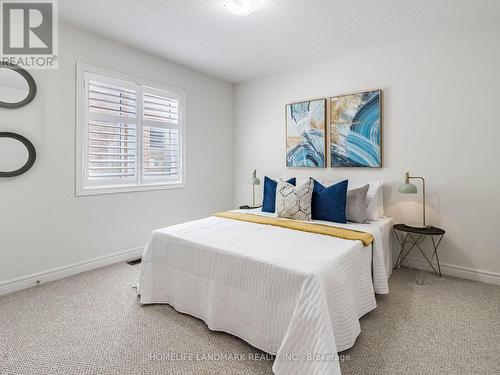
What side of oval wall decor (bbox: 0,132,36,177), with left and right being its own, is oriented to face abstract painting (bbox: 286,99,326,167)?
left

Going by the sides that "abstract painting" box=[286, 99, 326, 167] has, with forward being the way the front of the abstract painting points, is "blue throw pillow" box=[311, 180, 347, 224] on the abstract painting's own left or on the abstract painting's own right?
on the abstract painting's own left

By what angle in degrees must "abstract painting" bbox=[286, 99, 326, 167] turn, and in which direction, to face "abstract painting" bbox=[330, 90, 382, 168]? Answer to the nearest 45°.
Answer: approximately 90° to its left

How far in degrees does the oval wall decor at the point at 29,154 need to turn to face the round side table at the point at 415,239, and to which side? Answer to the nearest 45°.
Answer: approximately 45° to its left

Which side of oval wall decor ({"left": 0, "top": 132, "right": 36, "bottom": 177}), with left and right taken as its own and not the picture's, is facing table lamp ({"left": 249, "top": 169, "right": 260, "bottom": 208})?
left

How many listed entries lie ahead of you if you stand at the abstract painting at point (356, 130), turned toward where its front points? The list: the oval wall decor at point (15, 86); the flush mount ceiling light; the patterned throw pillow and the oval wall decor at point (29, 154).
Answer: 4

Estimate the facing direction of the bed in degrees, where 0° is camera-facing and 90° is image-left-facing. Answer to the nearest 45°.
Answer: approximately 45°

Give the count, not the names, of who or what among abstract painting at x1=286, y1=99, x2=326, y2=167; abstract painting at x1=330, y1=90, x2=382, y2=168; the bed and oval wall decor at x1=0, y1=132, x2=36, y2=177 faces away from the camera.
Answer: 0

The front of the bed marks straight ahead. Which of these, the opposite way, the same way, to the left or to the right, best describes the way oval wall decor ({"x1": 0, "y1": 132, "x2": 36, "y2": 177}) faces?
to the left

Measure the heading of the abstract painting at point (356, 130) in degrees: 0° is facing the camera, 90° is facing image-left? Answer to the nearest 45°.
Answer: approximately 45°

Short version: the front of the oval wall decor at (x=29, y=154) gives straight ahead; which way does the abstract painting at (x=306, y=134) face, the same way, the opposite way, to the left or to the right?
to the right
